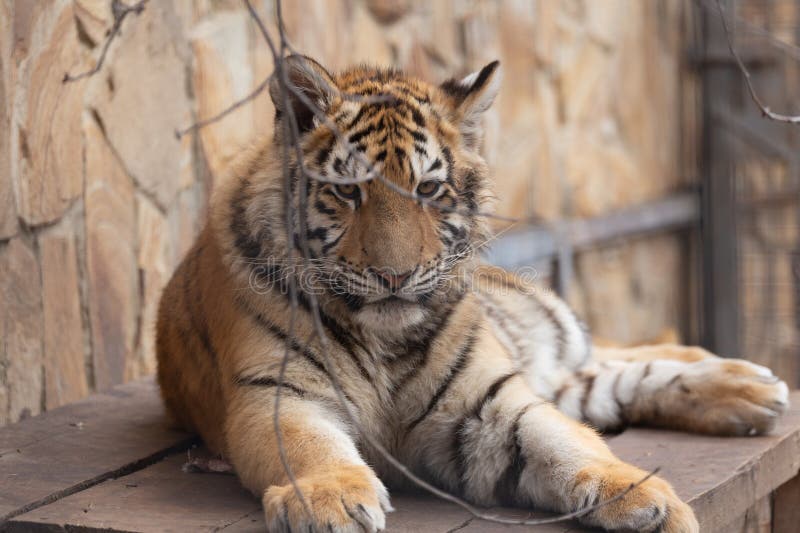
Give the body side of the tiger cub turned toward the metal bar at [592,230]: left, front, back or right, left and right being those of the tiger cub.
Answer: back

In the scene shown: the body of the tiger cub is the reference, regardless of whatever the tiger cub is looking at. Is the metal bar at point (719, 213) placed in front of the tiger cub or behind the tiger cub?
behind

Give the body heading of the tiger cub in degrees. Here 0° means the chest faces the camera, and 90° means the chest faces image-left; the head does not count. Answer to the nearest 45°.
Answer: approximately 0°
